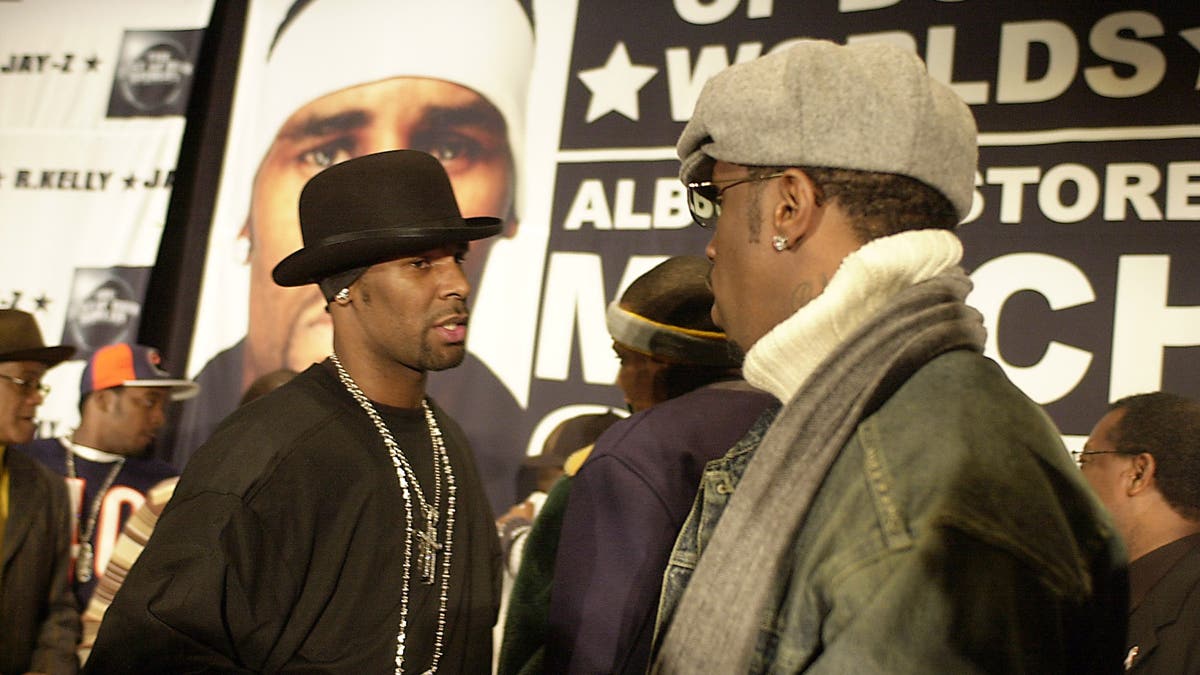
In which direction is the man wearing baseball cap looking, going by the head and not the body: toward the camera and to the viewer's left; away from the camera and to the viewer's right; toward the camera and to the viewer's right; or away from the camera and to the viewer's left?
toward the camera and to the viewer's right

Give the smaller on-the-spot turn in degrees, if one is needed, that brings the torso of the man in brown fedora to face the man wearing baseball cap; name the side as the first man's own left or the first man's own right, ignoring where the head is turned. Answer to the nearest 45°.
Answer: approximately 135° to the first man's own left

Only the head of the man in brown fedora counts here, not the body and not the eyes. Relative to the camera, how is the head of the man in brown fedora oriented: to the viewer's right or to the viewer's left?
to the viewer's right

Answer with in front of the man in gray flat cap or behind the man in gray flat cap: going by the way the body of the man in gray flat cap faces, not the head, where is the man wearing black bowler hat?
in front

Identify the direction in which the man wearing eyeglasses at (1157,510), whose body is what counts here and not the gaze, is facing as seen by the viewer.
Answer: to the viewer's left

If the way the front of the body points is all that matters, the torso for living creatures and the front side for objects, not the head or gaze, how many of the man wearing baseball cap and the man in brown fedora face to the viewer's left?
0

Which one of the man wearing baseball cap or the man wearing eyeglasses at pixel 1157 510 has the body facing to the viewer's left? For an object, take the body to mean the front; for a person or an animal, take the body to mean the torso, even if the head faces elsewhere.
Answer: the man wearing eyeglasses

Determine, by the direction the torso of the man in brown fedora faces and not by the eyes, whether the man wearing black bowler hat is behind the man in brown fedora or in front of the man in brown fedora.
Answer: in front

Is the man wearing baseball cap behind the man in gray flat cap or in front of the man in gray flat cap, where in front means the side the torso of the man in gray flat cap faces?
in front

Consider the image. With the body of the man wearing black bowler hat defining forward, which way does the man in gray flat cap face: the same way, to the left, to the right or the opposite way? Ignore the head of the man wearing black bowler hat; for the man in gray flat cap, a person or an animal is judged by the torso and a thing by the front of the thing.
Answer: the opposite way

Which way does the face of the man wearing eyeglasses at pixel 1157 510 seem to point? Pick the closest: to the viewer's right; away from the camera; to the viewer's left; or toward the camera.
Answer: to the viewer's left

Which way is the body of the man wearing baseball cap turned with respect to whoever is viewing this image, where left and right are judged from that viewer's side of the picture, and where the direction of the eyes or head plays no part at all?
facing the viewer and to the right of the viewer
